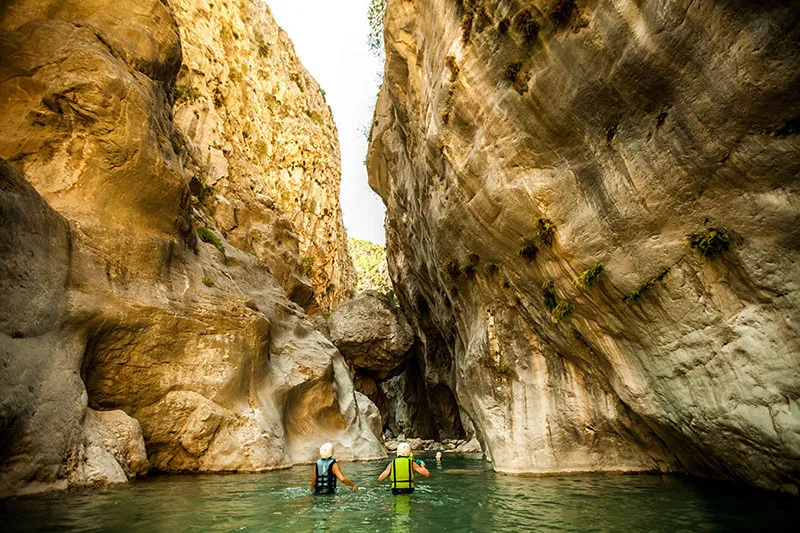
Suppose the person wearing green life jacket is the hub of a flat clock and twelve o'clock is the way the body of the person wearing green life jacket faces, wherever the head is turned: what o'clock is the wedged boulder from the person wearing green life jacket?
The wedged boulder is roughly at 12 o'clock from the person wearing green life jacket.

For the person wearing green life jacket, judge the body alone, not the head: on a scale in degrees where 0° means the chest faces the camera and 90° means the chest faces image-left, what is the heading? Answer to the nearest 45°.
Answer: approximately 180°
